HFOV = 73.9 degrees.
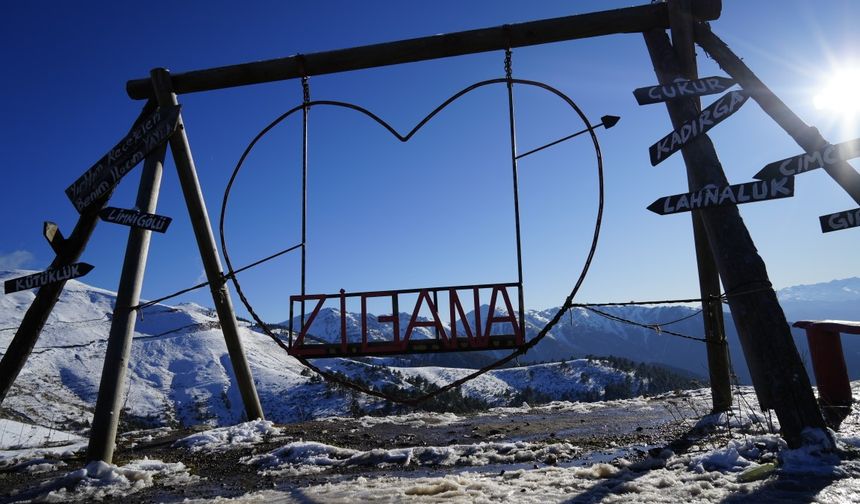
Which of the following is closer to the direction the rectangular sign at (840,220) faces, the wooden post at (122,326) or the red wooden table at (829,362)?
the wooden post
